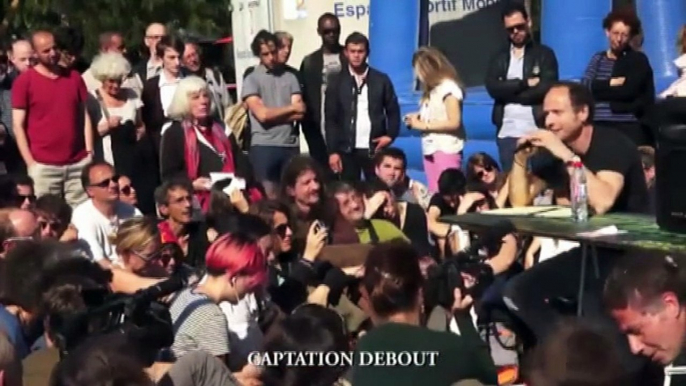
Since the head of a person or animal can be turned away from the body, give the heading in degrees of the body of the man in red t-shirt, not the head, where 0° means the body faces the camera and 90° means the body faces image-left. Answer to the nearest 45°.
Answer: approximately 315°

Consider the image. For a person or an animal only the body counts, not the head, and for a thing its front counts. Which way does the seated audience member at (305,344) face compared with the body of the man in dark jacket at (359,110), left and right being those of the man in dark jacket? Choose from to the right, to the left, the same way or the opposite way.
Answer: the opposite way

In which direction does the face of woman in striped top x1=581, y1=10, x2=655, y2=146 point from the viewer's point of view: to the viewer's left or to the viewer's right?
to the viewer's left

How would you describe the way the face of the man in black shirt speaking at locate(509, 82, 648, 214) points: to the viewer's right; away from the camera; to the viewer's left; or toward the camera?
to the viewer's left

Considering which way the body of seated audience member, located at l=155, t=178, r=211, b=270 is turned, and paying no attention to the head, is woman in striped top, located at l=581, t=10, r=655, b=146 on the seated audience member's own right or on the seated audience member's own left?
on the seated audience member's own left

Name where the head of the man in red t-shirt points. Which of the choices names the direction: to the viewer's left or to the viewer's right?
to the viewer's right

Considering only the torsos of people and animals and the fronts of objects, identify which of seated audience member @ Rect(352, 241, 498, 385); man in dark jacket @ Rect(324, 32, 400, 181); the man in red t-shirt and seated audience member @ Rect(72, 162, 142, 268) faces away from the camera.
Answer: seated audience member @ Rect(352, 241, 498, 385)

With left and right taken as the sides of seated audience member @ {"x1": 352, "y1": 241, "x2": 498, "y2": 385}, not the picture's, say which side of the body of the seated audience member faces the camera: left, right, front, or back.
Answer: back

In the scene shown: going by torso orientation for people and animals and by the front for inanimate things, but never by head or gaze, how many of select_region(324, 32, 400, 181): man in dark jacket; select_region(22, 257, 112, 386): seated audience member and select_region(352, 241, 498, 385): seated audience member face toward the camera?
1

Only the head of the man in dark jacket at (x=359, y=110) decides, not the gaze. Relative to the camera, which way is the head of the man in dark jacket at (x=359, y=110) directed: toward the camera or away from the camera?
toward the camera

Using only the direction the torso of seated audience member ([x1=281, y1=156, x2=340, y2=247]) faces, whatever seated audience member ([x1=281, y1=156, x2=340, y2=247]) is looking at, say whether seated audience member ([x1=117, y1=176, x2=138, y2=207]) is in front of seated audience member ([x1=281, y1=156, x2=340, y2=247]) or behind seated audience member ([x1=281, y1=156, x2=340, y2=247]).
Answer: behind

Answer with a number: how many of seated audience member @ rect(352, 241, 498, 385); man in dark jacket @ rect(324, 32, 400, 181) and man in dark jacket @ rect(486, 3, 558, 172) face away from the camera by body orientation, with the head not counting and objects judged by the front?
1

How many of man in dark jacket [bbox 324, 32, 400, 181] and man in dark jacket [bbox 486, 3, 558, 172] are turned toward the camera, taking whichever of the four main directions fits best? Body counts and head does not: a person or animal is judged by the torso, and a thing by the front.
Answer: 2

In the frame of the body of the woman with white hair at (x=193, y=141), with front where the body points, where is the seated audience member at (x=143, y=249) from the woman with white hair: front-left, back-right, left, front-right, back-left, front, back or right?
front-right

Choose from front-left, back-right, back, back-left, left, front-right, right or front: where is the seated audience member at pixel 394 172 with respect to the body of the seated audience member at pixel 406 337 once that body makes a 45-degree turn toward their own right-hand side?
front-left

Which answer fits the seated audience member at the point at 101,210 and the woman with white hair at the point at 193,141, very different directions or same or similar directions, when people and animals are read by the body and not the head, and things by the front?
same or similar directions
